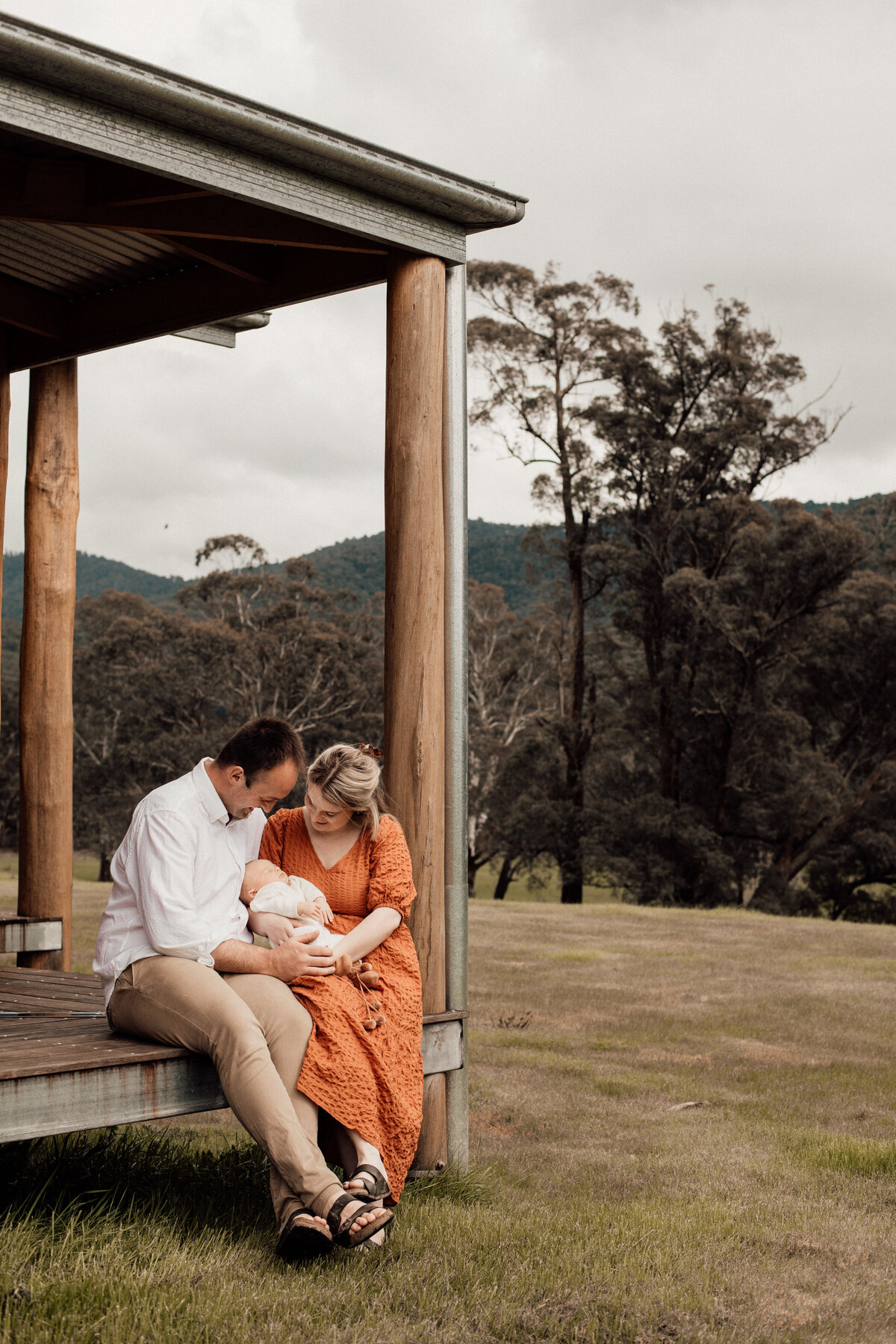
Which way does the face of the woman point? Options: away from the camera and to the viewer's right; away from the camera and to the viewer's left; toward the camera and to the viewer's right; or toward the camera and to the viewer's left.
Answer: toward the camera and to the viewer's left

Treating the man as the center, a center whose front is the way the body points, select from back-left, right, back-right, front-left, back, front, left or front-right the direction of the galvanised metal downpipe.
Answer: left

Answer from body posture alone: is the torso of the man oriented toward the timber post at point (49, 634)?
no

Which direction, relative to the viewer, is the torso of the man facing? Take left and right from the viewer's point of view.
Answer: facing the viewer and to the right of the viewer
